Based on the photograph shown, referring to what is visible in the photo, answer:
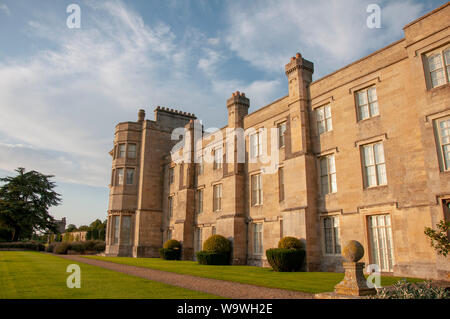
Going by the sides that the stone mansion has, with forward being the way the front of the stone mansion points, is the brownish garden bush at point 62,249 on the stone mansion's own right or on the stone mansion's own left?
on the stone mansion's own right

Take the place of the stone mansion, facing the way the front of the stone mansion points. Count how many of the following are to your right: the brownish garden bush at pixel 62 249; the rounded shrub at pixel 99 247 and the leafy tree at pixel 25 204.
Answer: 3

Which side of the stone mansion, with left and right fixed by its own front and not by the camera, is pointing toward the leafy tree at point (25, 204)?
right

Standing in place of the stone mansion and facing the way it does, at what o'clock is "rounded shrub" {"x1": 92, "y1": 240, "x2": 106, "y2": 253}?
The rounded shrub is roughly at 3 o'clock from the stone mansion.

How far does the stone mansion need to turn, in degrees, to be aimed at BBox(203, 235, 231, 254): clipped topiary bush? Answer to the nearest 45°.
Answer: approximately 90° to its right

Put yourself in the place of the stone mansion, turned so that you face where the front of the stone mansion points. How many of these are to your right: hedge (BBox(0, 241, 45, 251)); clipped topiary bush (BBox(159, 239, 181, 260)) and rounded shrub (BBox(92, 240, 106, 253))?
3

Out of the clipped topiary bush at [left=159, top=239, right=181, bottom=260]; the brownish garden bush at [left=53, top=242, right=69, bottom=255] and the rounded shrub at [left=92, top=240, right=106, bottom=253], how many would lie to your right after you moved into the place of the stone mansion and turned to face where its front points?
3

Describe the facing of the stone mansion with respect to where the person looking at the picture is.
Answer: facing the viewer and to the left of the viewer

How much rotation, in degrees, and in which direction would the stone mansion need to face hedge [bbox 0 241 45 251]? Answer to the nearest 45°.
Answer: approximately 90° to its right

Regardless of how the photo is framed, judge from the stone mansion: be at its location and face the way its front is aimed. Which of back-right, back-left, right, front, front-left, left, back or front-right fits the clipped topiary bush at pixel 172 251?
right
